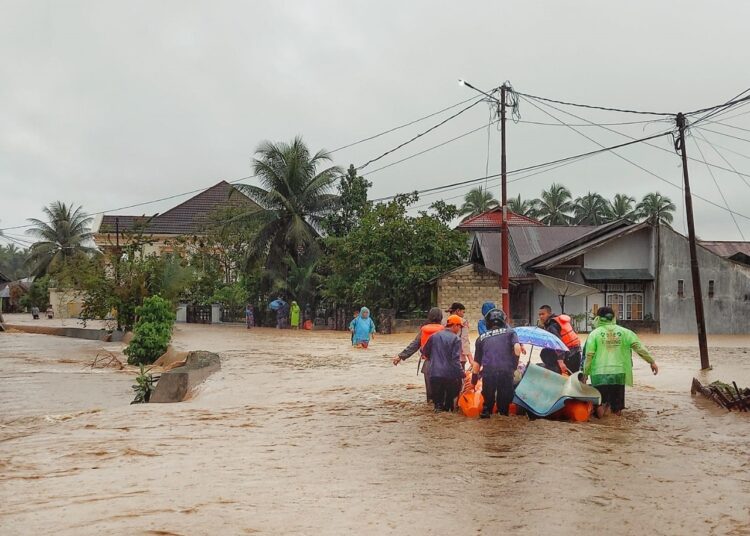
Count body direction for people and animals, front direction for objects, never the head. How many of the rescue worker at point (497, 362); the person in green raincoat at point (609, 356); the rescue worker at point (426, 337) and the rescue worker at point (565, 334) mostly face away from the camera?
3

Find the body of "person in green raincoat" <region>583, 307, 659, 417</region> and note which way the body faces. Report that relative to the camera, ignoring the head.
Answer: away from the camera

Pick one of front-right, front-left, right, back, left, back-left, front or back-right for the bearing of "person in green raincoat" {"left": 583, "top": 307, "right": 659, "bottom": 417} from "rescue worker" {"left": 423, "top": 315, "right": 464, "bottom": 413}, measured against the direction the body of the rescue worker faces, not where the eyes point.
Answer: front-right

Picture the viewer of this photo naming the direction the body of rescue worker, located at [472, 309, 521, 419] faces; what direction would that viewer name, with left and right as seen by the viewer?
facing away from the viewer

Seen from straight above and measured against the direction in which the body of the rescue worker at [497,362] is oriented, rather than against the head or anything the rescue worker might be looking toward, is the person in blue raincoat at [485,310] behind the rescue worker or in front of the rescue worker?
in front

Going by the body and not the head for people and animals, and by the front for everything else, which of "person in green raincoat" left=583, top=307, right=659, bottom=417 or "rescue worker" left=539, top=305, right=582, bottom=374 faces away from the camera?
the person in green raincoat

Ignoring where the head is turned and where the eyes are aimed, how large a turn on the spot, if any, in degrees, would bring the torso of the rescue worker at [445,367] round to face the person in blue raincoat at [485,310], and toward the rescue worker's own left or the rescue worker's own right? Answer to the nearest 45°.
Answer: approximately 45° to the rescue worker's own left

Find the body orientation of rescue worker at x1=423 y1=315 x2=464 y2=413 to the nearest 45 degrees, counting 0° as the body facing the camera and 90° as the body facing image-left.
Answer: approximately 225°

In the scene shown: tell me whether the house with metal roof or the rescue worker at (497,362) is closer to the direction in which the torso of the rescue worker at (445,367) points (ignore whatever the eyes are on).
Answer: the house with metal roof
